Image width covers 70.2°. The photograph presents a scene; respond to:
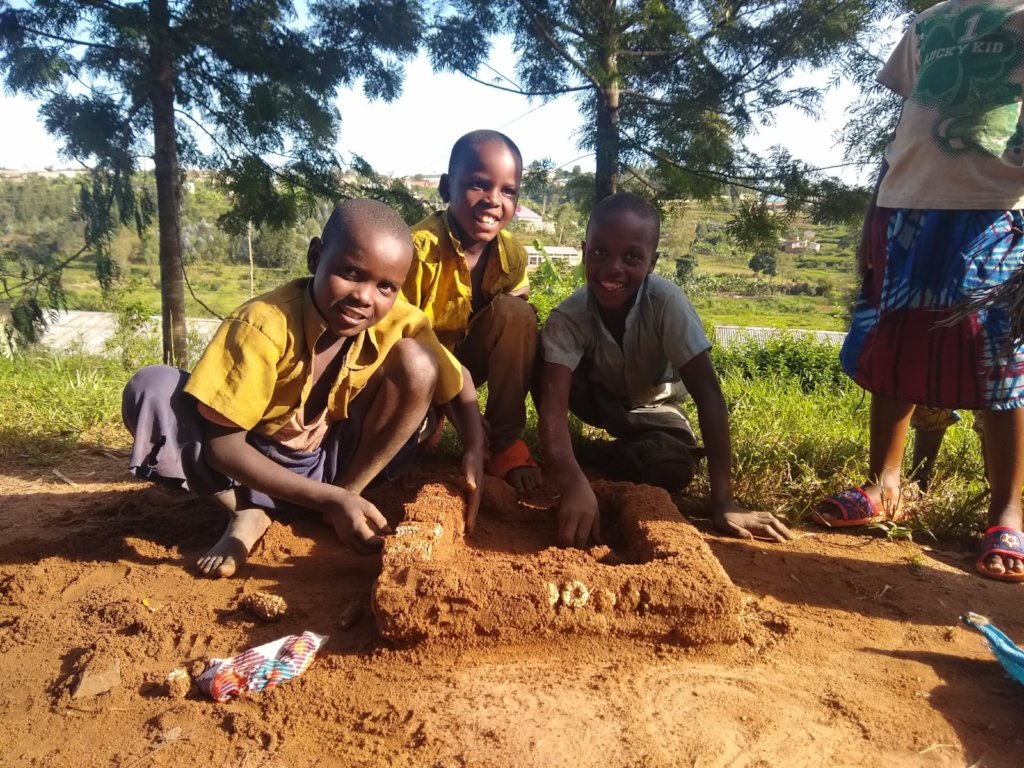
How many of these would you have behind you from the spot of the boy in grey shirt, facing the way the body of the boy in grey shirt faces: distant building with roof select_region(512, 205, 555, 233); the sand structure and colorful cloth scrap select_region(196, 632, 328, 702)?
1

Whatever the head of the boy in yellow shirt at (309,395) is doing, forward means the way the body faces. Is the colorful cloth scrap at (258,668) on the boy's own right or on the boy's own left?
on the boy's own right

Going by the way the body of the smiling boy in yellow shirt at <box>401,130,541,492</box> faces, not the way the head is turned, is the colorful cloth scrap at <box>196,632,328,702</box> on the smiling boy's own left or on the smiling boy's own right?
on the smiling boy's own right

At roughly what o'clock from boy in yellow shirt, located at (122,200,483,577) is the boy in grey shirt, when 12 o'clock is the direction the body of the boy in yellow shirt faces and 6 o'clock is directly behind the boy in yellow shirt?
The boy in grey shirt is roughly at 10 o'clock from the boy in yellow shirt.

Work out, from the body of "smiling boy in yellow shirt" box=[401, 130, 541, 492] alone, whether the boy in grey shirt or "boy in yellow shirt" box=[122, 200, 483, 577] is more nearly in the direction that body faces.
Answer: the boy in grey shirt

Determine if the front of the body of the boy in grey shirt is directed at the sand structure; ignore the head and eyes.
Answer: yes

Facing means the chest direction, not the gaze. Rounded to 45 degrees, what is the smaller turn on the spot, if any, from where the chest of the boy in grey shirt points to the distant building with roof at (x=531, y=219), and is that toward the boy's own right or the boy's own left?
approximately 180°

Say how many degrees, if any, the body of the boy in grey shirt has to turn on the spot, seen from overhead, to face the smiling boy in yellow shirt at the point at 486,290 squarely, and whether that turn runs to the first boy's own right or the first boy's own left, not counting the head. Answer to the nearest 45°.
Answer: approximately 90° to the first boy's own right

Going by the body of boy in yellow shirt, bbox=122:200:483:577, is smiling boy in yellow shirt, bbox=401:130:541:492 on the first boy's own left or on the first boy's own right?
on the first boy's own left

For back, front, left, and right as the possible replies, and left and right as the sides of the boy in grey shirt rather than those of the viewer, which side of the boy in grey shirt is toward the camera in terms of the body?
front

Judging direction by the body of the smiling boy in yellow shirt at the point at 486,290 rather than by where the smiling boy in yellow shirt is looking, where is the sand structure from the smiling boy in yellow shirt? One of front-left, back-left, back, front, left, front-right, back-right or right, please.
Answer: front-right

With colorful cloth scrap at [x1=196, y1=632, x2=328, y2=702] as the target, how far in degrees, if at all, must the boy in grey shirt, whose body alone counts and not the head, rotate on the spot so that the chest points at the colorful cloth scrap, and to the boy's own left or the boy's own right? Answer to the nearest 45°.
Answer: approximately 45° to the boy's own right
